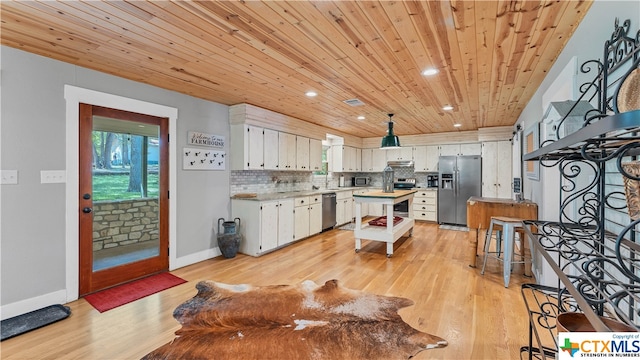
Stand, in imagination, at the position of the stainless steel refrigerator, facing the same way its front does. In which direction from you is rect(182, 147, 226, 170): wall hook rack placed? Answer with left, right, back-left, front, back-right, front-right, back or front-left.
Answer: front-right

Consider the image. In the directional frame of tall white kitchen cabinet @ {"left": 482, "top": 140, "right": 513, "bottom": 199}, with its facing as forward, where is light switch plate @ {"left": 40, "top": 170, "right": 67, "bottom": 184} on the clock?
The light switch plate is roughly at 1 o'clock from the tall white kitchen cabinet.

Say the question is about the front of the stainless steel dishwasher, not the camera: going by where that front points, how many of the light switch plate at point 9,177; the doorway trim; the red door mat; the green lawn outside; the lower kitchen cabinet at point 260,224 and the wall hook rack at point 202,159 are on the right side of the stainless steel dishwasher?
6

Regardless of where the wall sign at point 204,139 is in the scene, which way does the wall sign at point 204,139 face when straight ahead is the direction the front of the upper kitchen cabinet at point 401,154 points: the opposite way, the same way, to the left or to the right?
to the left

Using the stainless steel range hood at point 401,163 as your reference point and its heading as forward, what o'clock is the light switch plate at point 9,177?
The light switch plate is roughly at 1 o'clock from the stainless steel range hood.

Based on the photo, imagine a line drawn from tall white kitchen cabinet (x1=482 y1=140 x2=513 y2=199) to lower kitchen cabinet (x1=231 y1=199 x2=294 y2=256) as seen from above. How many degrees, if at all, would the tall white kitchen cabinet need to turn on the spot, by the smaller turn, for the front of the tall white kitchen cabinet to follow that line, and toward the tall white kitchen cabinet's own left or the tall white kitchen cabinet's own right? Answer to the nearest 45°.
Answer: approximately 45° to the tall white kitchen cabinet's own right

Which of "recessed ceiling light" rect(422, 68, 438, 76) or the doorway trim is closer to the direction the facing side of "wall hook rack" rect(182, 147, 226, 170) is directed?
the recessed ceiling light

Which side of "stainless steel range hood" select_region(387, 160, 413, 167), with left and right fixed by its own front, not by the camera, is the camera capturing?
front

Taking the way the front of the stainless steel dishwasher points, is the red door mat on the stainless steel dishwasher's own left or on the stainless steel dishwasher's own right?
on the stainless steel dishwasher's own right

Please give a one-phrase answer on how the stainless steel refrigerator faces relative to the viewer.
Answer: facing the viewer

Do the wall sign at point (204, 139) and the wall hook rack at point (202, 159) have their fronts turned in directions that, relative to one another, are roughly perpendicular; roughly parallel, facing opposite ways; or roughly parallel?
roughly parallel

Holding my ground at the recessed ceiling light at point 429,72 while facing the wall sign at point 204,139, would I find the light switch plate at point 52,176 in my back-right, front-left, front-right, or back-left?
front-left

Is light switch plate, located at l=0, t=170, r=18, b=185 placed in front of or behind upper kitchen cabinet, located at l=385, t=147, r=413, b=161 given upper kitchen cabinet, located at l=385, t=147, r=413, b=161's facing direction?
in front

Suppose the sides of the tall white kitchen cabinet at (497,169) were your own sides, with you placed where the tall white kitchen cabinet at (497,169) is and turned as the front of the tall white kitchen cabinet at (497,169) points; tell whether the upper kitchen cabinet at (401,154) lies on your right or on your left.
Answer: on your right

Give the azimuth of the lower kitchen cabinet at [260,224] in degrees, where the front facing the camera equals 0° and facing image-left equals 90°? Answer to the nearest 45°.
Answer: approximately 315°
